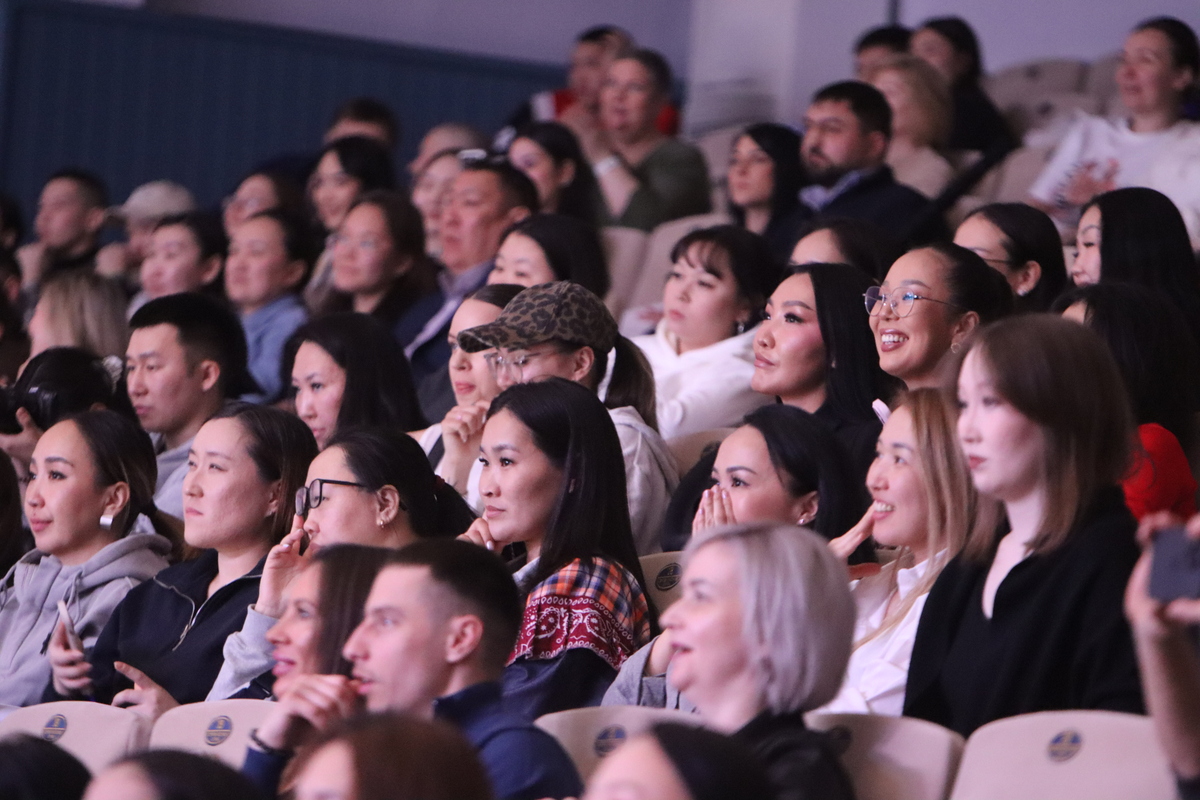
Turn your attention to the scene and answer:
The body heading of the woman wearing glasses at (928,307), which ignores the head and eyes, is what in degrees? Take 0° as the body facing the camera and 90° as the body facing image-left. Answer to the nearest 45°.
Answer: approximately 45°

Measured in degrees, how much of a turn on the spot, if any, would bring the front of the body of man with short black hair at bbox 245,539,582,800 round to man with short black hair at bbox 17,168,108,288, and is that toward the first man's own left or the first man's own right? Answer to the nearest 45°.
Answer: approximately 90° to the first man's own right

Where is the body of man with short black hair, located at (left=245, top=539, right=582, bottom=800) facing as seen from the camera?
to the viewer's left

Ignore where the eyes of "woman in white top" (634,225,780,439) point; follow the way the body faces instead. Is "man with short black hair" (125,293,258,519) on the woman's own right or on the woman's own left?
on the woman's own right

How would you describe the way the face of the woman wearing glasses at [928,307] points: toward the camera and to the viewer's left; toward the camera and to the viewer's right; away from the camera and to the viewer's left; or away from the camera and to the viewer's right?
toward the camera and to the viewer's left

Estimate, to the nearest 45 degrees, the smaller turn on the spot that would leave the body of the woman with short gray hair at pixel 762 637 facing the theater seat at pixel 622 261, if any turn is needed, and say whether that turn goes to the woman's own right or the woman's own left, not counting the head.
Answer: approximately 90° to the woman's own right

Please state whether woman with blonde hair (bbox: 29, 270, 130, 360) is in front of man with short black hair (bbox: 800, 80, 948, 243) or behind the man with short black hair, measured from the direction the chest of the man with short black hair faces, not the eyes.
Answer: in front

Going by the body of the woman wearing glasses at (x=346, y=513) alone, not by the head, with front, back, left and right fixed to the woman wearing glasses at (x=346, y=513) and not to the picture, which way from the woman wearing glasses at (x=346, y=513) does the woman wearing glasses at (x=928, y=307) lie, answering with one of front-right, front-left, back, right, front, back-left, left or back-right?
back

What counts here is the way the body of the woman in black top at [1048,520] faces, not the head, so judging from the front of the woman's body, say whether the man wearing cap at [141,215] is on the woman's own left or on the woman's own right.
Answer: on the woman's own right

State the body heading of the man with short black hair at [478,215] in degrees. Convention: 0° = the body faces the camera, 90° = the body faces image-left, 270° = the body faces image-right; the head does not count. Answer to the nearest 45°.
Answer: approximately 45°

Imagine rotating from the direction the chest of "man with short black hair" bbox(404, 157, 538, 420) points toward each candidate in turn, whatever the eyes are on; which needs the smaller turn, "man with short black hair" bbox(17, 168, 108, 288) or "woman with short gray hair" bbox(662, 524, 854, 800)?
the woman with short gray hair

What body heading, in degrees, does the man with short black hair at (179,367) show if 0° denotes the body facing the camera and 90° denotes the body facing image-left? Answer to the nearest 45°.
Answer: approximately 45°
